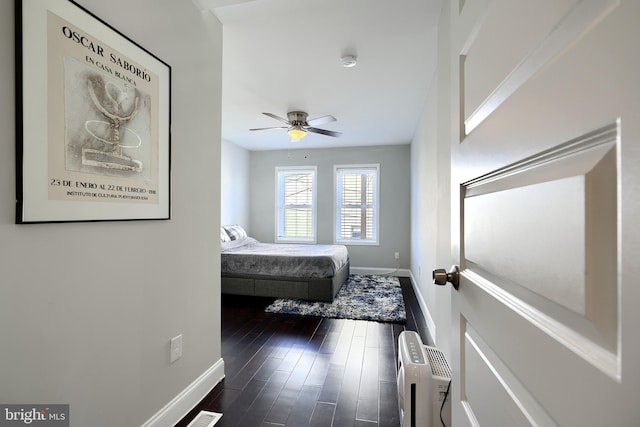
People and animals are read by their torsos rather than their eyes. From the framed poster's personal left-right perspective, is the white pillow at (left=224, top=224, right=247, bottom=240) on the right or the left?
on its left

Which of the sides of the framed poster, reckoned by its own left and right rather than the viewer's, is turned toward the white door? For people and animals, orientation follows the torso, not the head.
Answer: front

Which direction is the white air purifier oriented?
to the viewer's left

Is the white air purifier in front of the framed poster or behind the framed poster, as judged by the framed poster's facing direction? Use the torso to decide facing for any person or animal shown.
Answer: in front

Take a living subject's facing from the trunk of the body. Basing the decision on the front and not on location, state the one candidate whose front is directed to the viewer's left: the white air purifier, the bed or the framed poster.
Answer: the white air purifier

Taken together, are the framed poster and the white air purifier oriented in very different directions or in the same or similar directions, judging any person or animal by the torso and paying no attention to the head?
very different directions

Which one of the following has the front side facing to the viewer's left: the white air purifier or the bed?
the white air purifier

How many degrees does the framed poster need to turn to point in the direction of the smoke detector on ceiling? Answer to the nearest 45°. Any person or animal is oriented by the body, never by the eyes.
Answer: approximately 45° to its left

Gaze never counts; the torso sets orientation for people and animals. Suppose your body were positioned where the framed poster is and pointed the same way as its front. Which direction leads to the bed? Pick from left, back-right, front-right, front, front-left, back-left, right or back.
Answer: left

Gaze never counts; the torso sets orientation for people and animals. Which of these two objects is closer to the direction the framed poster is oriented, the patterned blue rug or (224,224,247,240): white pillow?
the patterned blue rug

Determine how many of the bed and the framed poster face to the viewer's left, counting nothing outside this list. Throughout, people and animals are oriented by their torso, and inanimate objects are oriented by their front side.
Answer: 0

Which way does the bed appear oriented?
to the viewer's right

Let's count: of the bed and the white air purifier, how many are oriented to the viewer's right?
1

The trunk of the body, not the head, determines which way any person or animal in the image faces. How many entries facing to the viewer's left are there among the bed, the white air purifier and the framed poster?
1

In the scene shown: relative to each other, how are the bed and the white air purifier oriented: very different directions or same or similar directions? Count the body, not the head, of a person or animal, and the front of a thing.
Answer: very different directions

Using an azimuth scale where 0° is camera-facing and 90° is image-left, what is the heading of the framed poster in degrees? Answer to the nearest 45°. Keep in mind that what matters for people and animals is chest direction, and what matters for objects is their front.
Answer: approximately 315°

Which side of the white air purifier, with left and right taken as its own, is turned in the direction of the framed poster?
front

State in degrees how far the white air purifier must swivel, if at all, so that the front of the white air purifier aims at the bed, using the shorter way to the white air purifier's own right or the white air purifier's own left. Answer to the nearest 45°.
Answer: approximately 45° to the white air purifier's own right
